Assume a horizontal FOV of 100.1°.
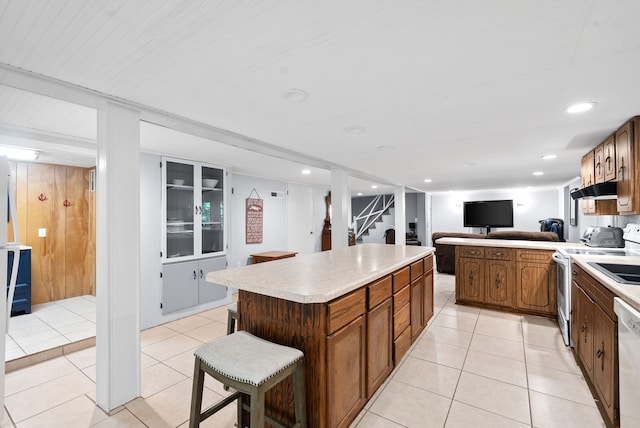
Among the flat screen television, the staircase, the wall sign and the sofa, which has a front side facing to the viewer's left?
the staircase

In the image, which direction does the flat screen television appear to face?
toward the camera

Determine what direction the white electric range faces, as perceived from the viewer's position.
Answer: facing to the left of the viewer

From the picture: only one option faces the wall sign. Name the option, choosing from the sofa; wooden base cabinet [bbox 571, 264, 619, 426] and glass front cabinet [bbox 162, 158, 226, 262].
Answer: the wooden base cabinet

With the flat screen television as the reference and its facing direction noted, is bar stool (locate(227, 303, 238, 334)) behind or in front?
in front

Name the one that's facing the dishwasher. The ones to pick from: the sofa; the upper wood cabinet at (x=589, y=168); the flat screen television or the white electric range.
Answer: the flat screen television

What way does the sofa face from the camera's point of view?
away from the camera

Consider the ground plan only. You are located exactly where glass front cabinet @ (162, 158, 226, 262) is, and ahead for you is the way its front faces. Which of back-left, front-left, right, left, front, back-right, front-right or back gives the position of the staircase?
left

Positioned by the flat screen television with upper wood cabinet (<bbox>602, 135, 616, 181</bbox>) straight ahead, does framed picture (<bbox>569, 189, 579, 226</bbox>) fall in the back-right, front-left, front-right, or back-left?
front-left

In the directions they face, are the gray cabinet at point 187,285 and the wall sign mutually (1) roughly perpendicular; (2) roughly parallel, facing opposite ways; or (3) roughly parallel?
roughly parallel

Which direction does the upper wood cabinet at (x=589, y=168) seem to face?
to the viewer's left

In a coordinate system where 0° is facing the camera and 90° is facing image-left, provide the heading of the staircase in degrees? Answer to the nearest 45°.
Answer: approximately 90°

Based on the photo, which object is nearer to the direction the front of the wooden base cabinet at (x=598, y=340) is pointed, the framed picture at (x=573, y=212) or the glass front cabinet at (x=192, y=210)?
the glass front cabinet

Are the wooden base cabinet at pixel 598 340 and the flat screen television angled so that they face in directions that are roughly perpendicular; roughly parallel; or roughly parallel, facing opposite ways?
roughly perpendicular

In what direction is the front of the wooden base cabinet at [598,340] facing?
to the viewer's left

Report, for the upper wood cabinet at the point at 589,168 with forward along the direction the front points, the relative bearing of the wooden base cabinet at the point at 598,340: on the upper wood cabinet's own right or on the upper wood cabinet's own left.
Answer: on the upper wood cabinet's own left

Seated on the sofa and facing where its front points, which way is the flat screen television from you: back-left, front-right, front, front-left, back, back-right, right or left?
front

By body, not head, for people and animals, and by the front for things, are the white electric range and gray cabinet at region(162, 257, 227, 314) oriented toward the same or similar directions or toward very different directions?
very different directions

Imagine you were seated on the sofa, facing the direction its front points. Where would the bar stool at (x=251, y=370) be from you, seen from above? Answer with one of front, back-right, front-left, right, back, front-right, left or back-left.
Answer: back
